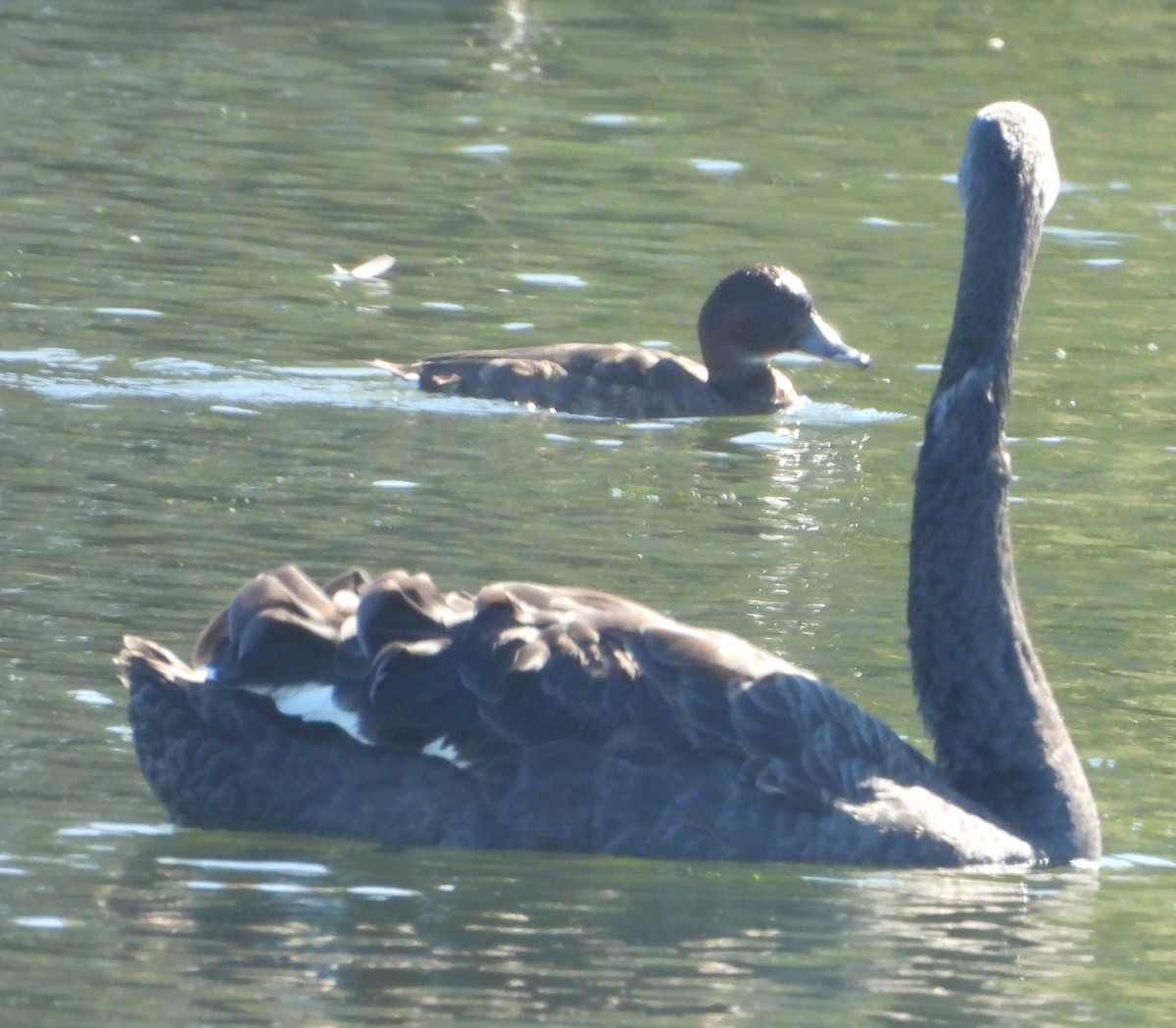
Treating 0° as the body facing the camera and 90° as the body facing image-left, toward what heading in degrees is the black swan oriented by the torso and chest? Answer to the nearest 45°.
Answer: approximately 270°

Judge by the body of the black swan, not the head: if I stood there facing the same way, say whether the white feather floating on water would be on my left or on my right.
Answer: on my left
